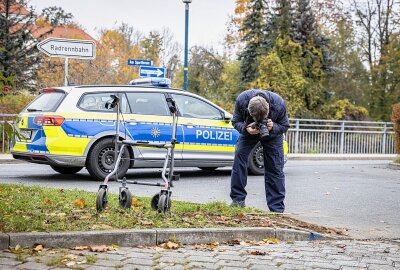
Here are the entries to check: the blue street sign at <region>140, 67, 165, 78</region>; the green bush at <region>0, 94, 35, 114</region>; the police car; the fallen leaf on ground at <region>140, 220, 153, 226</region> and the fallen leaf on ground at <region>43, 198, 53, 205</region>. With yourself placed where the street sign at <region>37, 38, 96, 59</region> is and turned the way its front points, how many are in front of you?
3

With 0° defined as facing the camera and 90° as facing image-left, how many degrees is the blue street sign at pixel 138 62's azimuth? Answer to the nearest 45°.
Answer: approximately 0°

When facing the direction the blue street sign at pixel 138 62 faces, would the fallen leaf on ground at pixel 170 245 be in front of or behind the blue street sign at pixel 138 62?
in front
